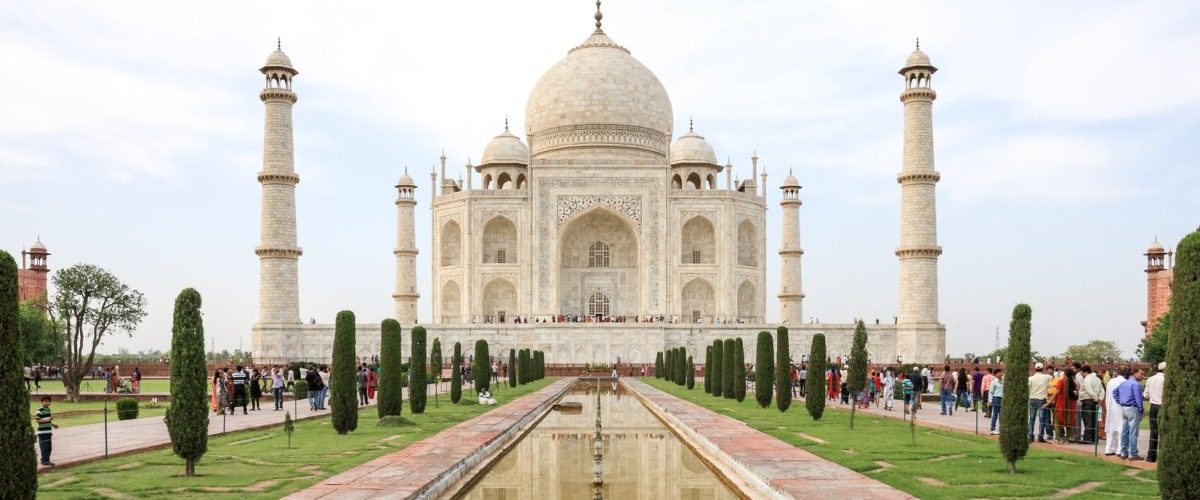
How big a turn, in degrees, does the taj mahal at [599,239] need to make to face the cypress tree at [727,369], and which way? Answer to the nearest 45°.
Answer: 0° — it already faces it

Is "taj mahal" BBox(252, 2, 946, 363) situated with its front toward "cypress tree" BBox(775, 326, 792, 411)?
yes

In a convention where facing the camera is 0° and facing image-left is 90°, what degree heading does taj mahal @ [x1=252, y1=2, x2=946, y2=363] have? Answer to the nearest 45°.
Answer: approximately 0°

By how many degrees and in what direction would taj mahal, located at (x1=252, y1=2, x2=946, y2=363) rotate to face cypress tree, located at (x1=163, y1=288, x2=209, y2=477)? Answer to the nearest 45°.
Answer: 0° — it already faces it

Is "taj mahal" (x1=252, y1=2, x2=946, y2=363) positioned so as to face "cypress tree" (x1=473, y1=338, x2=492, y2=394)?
yes

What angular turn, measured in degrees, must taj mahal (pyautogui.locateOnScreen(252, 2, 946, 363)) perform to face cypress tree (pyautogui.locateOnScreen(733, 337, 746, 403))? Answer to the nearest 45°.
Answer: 0° — it already faces it

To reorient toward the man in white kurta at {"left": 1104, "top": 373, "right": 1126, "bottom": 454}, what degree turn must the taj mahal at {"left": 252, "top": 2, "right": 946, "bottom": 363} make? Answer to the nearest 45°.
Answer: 0° — it already faces them
